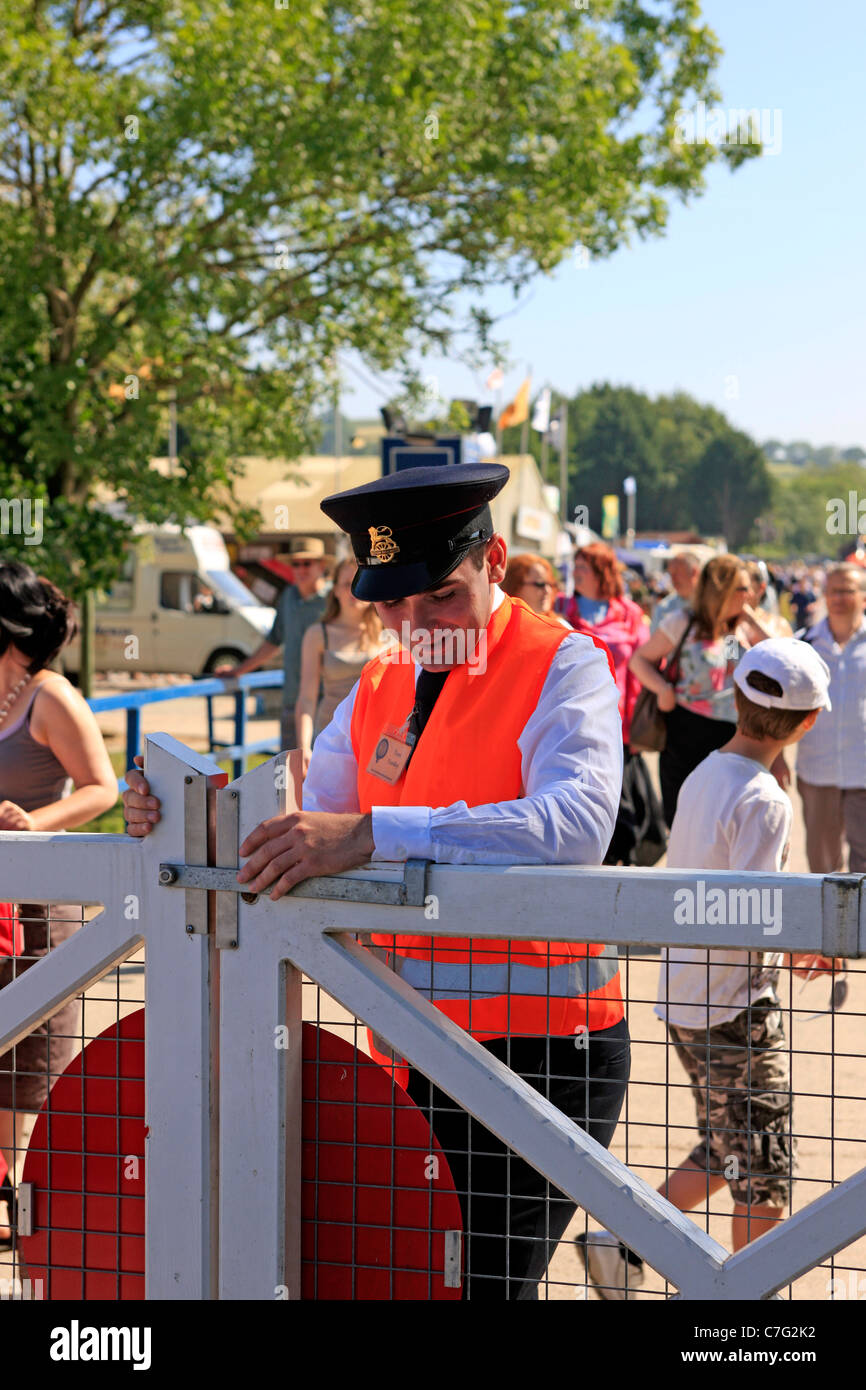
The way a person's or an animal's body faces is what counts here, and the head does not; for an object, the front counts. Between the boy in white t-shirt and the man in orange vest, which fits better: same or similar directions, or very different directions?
very different directions

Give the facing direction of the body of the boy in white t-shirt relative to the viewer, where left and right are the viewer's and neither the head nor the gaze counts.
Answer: facing away from the viewer and to the right of the viewer

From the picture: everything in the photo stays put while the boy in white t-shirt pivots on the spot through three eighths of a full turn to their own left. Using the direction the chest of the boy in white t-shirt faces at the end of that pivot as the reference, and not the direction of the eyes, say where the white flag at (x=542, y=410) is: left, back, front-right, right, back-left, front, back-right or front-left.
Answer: right

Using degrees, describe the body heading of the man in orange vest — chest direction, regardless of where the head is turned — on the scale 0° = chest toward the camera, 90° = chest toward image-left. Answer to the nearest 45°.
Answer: approximately 45°

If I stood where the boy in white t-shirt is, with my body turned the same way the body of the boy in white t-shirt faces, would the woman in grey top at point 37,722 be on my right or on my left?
on my left
